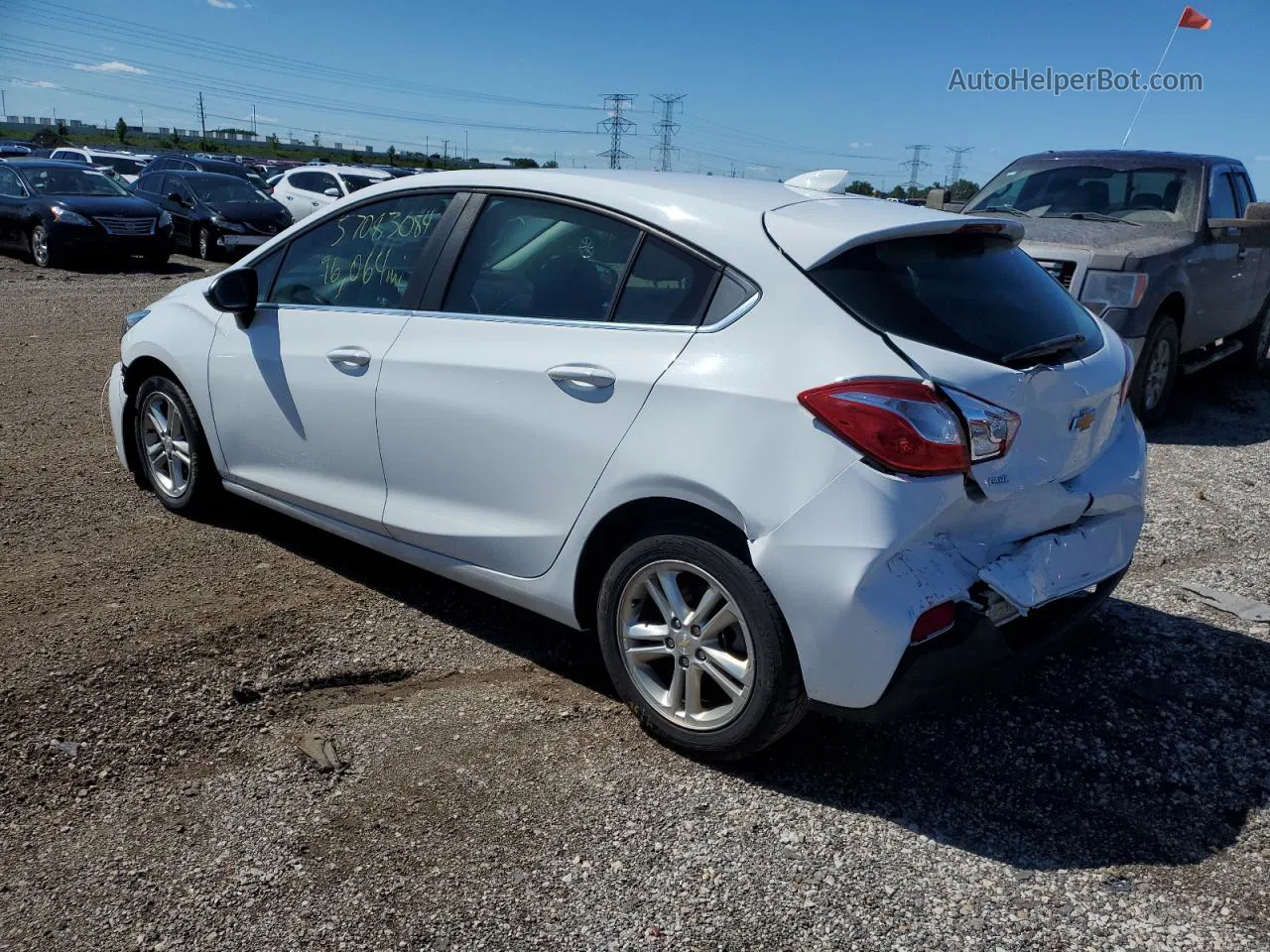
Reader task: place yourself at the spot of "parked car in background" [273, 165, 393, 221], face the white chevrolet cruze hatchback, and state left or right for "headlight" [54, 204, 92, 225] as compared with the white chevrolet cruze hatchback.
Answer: right

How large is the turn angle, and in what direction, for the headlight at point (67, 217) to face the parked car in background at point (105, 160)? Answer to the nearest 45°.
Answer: approximately 135° to its left

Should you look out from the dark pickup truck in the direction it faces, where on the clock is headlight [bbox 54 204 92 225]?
The headlight is roughly at 2 o'clock from the dark pickup truck.

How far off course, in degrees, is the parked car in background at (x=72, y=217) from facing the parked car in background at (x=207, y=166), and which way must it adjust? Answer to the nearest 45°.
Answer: approximately 135° to its left

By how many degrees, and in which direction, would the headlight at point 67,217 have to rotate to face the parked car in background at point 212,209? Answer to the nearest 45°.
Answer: approximately 90° to its left

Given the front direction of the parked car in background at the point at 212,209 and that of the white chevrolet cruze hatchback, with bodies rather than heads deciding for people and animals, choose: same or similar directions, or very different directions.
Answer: very different directions

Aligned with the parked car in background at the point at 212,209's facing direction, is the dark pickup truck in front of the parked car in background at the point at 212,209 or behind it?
in front

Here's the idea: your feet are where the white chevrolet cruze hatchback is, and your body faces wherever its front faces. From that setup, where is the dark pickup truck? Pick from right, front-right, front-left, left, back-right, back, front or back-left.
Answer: right

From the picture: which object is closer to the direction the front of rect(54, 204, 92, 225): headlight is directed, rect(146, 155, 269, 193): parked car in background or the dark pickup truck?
the dark pickup truck

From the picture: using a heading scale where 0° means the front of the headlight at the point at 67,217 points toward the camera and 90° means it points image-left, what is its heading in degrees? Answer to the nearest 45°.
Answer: approximately 315°

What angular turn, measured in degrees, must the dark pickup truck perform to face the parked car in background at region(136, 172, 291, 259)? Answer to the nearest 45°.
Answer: approximately 45° to its right
